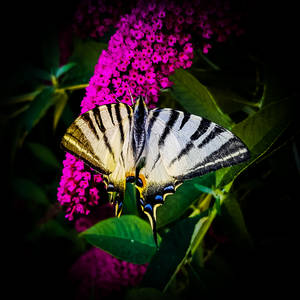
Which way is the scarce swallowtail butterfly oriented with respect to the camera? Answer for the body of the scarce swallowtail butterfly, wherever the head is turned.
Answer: away from the camera

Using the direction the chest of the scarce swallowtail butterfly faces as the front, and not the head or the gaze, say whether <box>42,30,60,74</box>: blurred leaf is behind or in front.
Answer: in front
